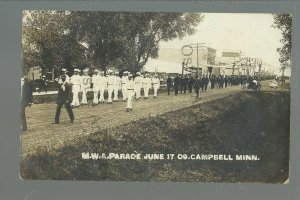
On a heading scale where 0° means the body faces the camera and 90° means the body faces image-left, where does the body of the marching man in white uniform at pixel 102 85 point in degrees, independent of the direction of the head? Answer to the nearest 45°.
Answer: approximately 45°

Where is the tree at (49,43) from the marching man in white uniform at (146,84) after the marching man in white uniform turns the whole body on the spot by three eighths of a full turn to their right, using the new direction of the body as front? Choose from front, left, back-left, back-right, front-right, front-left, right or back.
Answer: left

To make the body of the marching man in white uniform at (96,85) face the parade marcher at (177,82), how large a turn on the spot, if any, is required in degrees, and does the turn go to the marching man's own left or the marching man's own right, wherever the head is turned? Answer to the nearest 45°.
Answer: approximately 135° to the marching man's own left

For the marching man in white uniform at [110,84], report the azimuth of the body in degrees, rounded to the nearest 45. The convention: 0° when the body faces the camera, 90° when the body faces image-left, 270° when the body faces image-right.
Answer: approximately 45°

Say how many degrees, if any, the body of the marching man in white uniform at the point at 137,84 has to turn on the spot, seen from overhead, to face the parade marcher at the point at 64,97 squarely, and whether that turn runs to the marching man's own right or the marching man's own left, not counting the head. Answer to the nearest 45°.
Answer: approximately 45° to the marching man's own right

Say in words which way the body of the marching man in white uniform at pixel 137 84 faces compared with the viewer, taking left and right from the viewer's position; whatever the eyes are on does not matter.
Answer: facing the viewer and to the left of the viewer
